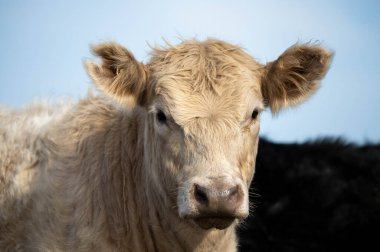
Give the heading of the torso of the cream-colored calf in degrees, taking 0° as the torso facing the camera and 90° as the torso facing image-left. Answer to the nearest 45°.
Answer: approximately 315°

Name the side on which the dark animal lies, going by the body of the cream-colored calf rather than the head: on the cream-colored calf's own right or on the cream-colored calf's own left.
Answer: on the cream-colored calf's own left
